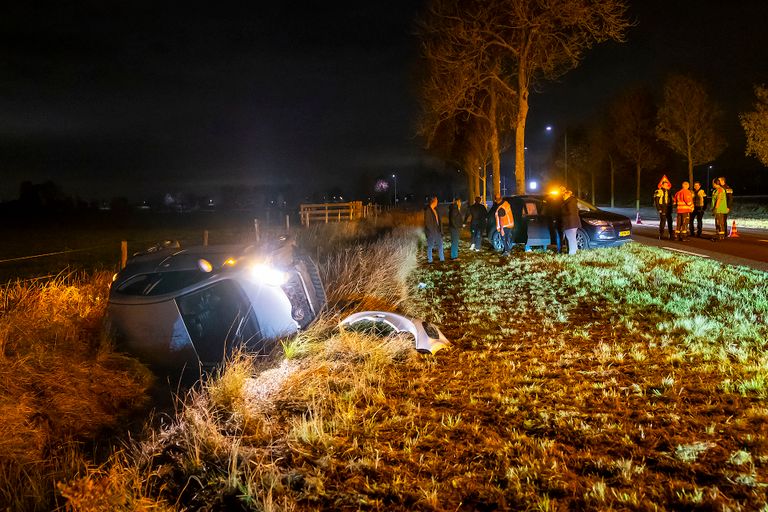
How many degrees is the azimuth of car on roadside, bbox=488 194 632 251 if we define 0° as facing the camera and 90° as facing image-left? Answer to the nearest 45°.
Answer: approximately 315°

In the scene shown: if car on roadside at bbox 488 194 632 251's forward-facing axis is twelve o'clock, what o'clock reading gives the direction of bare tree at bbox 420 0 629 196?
The bare tree is roughly at 7 o'clock from the car on roadside.

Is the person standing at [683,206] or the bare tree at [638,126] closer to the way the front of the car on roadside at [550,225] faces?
the person standing

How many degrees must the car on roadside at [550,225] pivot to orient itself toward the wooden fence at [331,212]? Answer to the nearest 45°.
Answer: approximately 180°
